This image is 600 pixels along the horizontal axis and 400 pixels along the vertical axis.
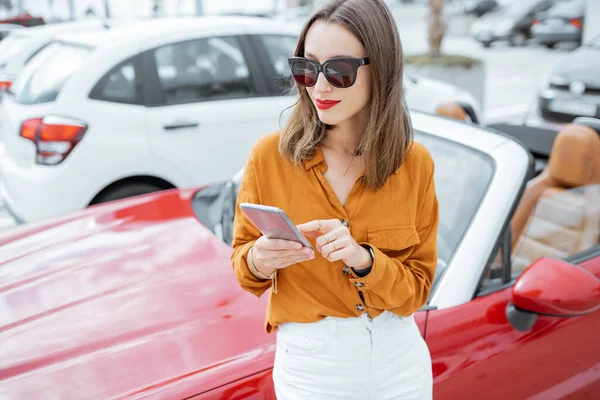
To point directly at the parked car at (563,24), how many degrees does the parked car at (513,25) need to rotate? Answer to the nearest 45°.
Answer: approximately 135° to its left

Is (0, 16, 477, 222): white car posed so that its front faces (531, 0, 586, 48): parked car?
yes

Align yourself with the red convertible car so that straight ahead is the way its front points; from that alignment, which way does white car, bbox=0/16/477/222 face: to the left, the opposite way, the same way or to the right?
the opposite way

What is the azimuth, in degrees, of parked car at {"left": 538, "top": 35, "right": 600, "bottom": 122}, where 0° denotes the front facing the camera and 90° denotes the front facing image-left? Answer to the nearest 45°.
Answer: approximately 45°

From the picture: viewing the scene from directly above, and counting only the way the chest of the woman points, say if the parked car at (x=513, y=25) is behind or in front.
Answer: behind

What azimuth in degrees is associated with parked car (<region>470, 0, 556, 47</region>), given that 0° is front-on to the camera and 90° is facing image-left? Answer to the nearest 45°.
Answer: approximately 90°

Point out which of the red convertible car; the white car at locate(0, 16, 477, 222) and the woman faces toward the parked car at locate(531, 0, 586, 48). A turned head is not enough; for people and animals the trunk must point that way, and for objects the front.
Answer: the white car

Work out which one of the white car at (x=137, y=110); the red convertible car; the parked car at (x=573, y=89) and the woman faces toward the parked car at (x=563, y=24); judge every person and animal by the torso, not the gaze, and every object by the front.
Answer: the white car

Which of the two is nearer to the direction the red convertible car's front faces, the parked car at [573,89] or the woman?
the woman

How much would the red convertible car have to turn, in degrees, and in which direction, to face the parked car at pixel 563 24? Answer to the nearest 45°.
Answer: approximately 180°
